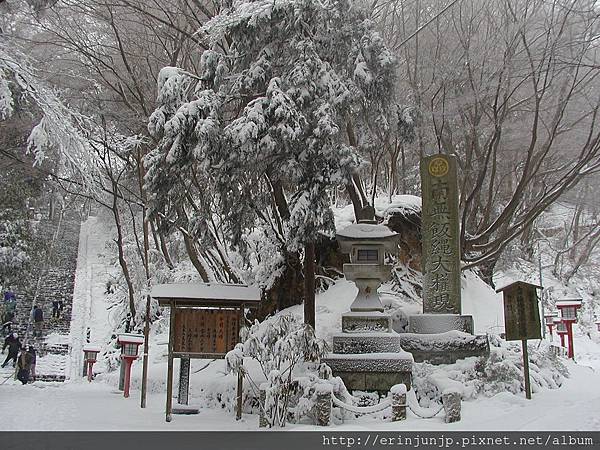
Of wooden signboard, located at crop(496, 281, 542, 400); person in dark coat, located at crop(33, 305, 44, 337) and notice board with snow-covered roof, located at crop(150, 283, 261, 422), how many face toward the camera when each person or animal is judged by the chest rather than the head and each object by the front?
2

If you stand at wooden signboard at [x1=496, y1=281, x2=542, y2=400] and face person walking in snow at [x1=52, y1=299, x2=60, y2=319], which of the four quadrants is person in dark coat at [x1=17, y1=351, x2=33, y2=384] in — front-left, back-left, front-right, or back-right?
front-left

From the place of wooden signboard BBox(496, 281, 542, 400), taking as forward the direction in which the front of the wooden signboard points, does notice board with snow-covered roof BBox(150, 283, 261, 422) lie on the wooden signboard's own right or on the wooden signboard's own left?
on the wooden signboard's own right

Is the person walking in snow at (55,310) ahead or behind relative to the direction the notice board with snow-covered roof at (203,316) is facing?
behind

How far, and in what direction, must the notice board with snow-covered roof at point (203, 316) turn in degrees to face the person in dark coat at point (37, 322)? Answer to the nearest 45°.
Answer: approximately 135° to its right

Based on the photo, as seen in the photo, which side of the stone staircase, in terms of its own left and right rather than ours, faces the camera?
front

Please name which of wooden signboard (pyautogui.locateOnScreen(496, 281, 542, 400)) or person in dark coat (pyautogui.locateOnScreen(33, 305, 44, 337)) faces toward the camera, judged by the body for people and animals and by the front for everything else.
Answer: the wooden signboard

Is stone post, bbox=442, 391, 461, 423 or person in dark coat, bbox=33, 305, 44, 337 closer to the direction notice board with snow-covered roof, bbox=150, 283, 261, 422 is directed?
the stone post

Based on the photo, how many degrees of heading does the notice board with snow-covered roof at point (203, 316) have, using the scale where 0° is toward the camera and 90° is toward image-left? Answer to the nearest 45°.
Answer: approximately 0°

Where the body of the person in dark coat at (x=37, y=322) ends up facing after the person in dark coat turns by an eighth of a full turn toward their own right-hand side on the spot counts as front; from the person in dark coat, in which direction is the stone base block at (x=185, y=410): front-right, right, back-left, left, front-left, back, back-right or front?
back-right

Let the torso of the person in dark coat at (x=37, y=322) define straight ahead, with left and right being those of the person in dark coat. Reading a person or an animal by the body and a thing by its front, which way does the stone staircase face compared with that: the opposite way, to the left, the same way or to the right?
the opposite way

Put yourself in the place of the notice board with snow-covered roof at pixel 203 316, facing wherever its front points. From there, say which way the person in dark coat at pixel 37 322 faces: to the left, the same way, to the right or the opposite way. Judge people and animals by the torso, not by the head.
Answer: the opposite way

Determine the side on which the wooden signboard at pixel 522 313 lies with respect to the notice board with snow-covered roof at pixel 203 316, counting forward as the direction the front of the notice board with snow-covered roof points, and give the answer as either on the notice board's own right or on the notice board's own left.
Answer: on the notice board's own left

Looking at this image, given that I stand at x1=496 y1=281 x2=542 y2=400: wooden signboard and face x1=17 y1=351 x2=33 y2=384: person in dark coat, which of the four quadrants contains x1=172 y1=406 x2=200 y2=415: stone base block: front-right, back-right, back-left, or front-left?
front-left

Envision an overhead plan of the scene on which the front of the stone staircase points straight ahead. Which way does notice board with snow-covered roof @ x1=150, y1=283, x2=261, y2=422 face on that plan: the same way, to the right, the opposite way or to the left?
the same way

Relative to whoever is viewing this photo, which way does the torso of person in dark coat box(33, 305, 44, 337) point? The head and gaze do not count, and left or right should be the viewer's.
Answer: facing away from the viewer
